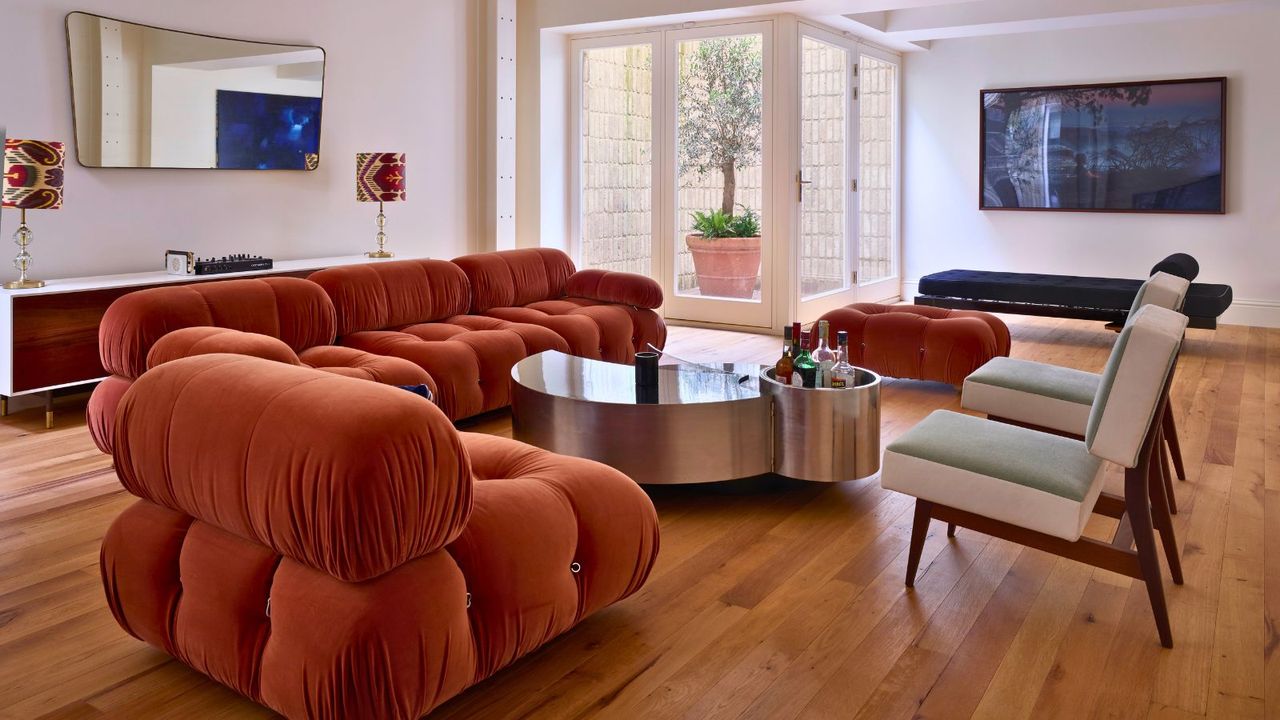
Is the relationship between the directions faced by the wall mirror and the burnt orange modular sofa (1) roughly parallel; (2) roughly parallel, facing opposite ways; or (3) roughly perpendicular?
roughly parallel

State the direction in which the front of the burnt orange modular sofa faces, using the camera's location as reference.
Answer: facing the viewer and to the right of the viewer

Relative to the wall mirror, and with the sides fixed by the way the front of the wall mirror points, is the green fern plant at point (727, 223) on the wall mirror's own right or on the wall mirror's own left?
on the wall mirror's own left

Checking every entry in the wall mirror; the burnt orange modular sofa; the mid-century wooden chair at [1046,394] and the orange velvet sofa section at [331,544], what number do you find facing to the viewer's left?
1

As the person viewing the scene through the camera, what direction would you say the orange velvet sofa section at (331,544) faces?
facing away from the viewer and to the right of the viewer

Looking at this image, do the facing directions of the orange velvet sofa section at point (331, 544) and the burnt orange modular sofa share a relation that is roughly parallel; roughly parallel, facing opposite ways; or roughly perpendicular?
roughly perpendicular

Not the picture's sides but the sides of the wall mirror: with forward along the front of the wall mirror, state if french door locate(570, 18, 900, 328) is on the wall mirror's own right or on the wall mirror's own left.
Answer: on the wall mirror's own left

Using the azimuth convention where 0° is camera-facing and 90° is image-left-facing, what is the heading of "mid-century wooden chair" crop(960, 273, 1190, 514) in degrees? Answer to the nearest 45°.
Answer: approximately 90°
